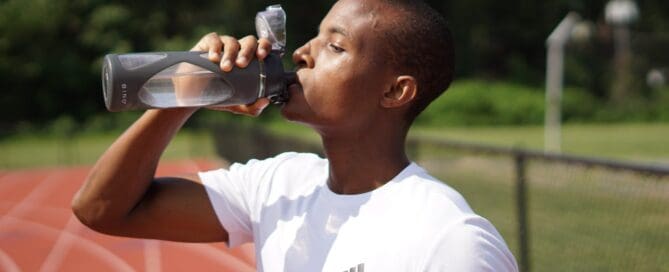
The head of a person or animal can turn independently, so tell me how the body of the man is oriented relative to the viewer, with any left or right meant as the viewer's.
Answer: facing the viewer and to the left of the viewer

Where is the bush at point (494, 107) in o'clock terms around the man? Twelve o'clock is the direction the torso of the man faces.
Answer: The bush is roughly at 5 o'clock from the man.

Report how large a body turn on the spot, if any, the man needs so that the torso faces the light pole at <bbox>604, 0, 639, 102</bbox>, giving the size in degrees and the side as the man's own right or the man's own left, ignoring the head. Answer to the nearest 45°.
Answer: approximately 180°

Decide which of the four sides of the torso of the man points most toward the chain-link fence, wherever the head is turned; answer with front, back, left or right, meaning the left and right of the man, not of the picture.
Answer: back

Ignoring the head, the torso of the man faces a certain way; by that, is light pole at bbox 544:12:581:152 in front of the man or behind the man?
behind

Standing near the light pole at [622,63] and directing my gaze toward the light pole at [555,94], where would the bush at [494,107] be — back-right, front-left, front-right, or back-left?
front-right

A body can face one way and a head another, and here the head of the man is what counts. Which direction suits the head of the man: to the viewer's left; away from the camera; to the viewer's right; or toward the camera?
to the viewer's left

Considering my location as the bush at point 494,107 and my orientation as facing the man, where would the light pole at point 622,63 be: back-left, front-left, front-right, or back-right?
back-left
